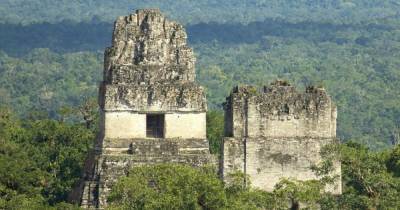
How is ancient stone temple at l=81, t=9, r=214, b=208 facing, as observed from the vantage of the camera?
facing the viewer

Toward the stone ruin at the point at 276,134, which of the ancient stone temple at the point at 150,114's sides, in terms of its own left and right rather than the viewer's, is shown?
left
